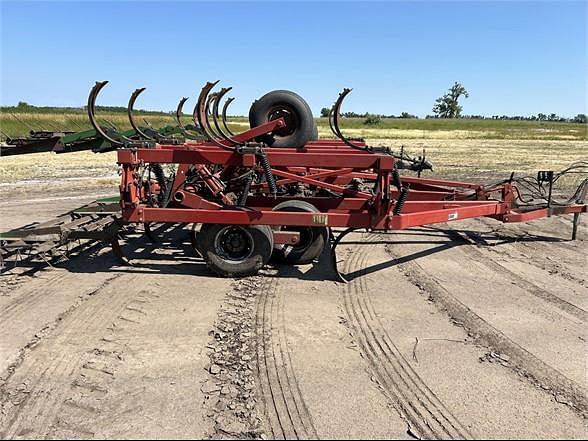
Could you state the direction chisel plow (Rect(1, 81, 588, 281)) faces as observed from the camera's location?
facing to the right of the viewer
